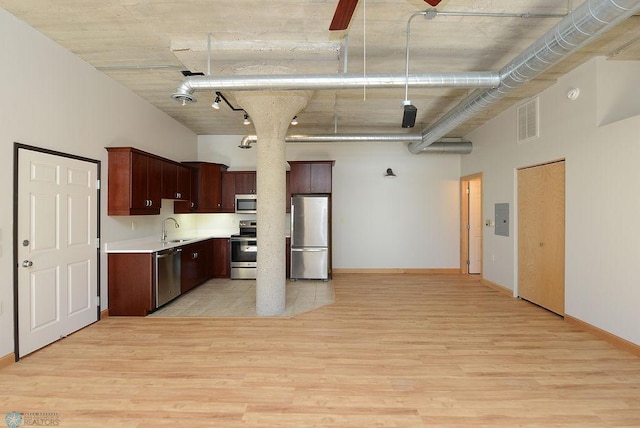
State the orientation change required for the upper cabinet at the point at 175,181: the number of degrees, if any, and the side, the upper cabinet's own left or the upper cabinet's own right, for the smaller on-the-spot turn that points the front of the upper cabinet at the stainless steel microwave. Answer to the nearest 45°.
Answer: approximately 90° to the upper cabinet's own left

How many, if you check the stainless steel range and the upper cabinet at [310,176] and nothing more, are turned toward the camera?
2

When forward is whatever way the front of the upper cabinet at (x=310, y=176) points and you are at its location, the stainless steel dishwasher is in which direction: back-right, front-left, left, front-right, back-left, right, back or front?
front-right

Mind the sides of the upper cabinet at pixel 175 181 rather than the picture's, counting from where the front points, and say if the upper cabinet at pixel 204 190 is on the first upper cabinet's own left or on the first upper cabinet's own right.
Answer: on the first upper cabinet's own left

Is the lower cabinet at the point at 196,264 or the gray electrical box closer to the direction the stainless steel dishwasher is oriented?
the gray electrical box

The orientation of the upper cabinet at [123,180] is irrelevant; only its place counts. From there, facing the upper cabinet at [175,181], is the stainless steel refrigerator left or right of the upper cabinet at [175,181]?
right

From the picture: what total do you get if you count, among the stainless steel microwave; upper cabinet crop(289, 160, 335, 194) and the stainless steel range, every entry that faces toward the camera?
3

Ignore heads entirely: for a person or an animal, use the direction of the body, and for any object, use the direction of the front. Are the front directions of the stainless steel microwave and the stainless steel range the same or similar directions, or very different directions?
same or similar directions

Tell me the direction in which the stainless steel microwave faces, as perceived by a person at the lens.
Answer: facing the viewer

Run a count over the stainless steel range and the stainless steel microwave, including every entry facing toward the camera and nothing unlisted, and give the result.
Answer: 2

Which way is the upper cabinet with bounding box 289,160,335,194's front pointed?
toward the camera

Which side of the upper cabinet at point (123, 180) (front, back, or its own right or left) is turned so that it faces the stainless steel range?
left

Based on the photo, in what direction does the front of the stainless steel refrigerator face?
toward the camera

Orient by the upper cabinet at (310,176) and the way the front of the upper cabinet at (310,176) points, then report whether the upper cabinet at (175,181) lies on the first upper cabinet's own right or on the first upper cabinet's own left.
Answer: on the first upper cabinet's own right

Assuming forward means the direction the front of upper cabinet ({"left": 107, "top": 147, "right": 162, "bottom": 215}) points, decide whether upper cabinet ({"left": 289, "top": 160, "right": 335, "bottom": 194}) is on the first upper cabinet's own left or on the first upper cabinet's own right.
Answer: on the first upper cabinet's own left

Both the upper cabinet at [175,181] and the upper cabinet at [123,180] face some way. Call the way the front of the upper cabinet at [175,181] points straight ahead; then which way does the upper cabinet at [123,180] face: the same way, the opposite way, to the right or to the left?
the same way

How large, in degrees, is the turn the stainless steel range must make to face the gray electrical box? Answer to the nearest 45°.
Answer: approximately 45° to its left
